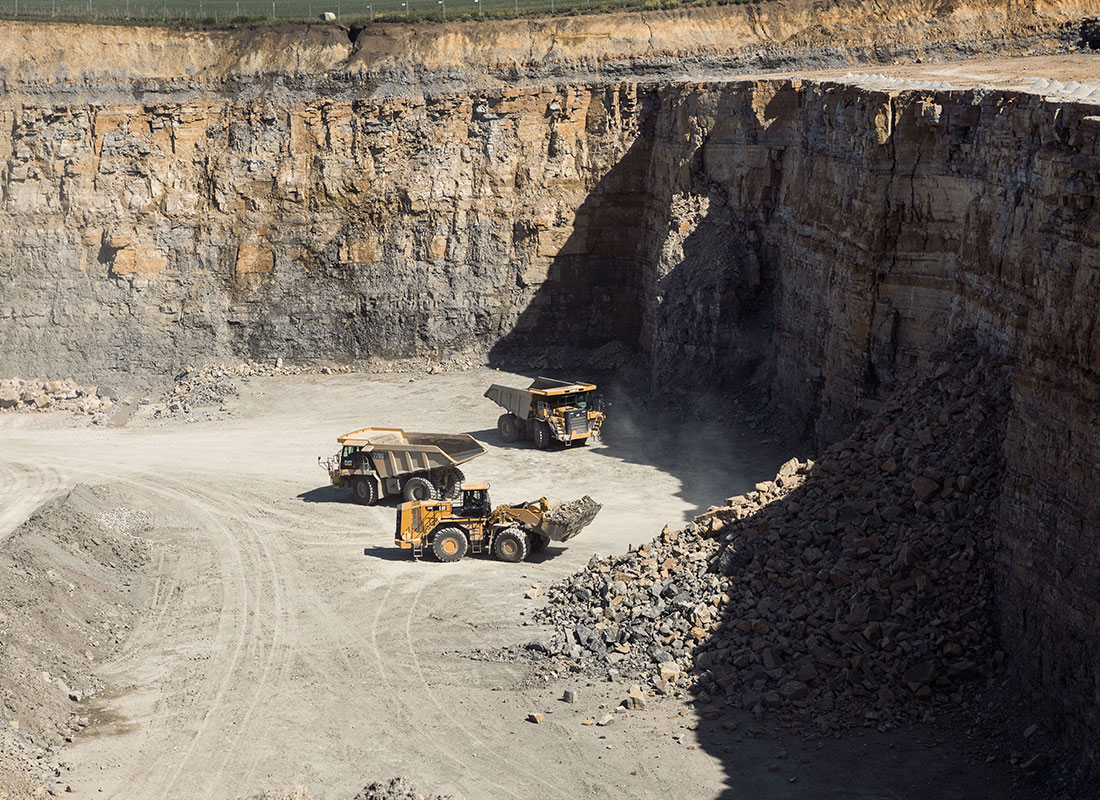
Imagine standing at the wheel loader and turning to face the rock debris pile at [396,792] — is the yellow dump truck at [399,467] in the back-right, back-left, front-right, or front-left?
back-right

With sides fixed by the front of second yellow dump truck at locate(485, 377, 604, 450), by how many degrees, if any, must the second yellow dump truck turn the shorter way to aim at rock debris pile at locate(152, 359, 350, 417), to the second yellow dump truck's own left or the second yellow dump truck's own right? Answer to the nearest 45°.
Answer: approximately 180°

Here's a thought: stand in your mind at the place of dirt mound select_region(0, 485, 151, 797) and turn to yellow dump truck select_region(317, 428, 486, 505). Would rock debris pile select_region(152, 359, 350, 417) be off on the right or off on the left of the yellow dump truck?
left

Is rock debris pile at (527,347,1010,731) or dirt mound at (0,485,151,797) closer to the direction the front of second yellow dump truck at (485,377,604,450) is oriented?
the rock debris pile

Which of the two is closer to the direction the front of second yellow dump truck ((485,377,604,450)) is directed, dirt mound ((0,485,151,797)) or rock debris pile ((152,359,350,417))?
the dirt mound

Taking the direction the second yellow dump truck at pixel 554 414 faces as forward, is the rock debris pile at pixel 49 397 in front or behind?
behind

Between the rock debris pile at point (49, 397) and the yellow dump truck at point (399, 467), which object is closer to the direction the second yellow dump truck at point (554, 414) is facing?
the yellow dump truck

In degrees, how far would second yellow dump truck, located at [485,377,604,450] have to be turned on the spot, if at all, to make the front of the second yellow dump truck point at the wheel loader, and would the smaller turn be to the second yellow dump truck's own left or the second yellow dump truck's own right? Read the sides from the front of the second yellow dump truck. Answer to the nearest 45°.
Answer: approximately 45° to the second yellow dump truck's own right

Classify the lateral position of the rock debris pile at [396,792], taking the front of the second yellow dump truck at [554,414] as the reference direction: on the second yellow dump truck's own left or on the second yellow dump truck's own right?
on the second yellow dump truck's own right

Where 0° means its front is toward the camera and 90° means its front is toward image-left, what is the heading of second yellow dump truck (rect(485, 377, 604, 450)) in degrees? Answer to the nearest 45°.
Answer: approximately 315°

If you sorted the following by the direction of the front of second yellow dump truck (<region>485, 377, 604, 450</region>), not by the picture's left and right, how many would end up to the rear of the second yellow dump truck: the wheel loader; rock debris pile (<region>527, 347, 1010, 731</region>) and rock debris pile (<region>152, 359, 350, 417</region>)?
1

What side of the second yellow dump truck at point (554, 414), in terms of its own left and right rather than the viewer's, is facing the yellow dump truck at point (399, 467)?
right
